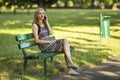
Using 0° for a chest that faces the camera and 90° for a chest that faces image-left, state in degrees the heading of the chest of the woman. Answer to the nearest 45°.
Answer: approximately 315°
